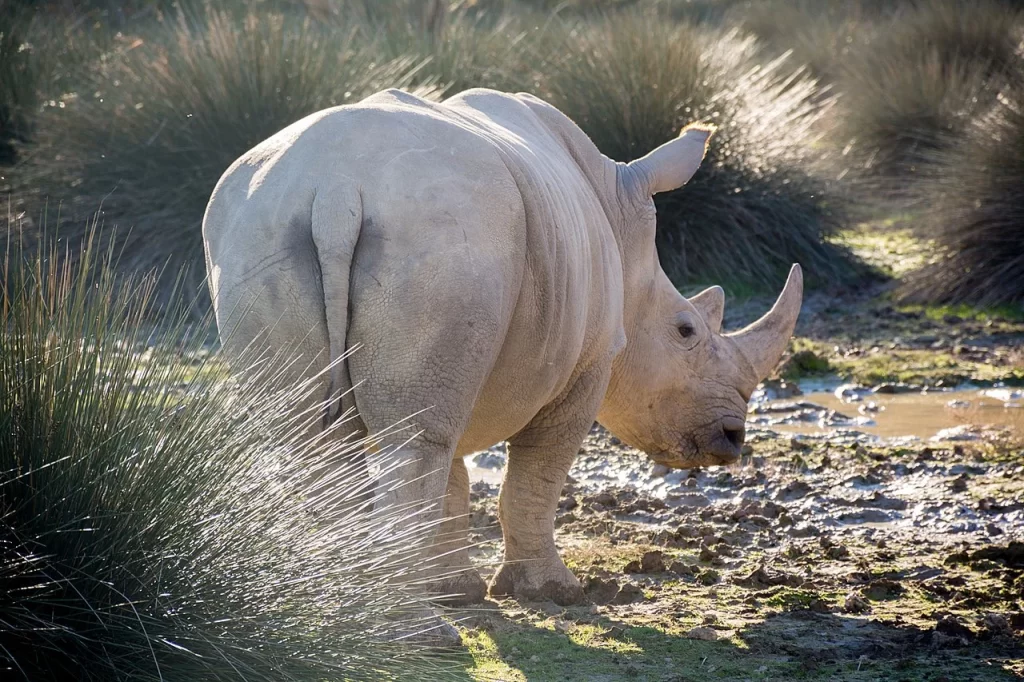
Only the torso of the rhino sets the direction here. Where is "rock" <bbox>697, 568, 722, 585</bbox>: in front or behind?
in front

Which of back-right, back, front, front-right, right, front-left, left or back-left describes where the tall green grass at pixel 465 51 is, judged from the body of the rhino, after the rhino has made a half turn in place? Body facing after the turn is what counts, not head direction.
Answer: back-right

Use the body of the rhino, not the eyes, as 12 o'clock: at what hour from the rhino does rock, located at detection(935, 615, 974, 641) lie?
The rock is roughly at 1 o'clock from the rhino.

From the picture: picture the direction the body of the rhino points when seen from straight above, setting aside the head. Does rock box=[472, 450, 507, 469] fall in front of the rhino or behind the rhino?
in front

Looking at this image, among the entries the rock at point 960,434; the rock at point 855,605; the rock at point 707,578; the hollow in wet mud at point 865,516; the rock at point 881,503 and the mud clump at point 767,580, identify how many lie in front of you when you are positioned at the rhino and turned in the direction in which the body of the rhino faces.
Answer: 6

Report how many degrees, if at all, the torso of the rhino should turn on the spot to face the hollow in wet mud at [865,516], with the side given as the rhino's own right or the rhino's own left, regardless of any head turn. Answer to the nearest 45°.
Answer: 0° — it already faces it

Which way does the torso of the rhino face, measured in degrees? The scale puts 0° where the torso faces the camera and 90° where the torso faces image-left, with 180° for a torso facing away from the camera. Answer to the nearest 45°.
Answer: approximately 225°

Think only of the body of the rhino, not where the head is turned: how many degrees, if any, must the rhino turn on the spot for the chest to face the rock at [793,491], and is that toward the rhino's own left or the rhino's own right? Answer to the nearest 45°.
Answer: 0° — it already faces it

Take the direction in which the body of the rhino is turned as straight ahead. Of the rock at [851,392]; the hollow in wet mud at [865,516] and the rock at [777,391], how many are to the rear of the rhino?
0

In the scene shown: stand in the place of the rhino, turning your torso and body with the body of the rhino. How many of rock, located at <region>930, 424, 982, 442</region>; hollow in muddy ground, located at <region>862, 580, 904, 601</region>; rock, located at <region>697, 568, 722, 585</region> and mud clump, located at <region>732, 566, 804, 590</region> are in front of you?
4

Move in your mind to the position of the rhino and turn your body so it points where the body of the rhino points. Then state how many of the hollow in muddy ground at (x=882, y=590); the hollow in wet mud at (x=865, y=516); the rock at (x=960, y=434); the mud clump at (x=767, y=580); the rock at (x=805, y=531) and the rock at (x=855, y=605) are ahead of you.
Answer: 6

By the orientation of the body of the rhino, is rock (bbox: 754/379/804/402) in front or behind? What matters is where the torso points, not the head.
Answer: in front

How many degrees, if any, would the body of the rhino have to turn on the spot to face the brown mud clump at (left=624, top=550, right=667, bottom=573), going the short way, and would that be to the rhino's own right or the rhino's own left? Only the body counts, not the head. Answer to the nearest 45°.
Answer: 0° — it already faces it

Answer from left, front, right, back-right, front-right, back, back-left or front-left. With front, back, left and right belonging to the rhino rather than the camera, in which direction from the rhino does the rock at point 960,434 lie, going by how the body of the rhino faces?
front

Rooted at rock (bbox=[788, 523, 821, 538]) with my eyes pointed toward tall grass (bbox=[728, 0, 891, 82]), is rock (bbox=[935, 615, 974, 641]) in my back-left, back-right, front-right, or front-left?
back-right
